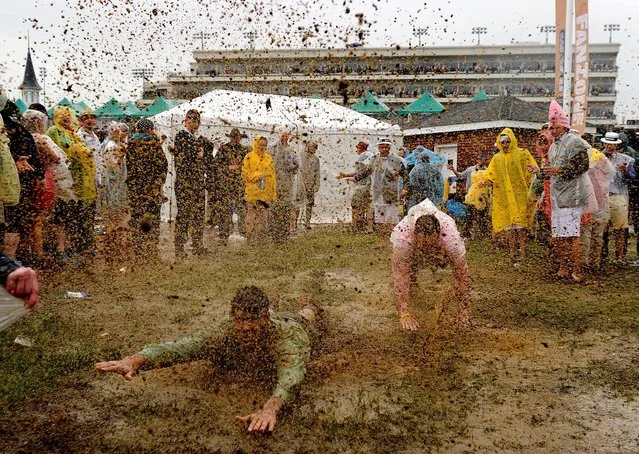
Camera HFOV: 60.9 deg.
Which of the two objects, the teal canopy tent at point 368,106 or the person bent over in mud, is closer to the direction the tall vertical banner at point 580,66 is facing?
the person bent over in mud

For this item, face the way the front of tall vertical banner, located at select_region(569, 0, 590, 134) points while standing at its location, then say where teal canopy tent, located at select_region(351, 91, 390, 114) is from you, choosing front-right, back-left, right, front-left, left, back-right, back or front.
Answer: back-right

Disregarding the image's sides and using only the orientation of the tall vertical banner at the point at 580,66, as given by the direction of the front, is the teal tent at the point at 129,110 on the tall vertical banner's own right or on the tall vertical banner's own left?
on the tall vertical banner's own right

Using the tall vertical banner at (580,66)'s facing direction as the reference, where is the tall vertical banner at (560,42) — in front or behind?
behind

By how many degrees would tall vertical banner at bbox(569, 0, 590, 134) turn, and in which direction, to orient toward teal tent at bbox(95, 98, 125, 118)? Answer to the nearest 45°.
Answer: approximately 90° to its right

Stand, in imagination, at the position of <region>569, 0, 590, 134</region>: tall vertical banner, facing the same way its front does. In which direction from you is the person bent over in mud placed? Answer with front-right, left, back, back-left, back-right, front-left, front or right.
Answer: front

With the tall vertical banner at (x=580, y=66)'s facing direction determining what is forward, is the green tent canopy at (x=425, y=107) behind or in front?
behind

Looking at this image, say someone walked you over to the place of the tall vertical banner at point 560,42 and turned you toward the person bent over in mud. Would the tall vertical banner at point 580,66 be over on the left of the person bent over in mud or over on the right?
left

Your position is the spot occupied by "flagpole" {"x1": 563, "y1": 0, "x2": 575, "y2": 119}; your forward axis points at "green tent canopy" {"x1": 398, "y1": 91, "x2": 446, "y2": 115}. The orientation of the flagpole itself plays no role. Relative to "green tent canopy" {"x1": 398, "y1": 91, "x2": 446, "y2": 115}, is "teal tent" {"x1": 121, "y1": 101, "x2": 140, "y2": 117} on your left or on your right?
left

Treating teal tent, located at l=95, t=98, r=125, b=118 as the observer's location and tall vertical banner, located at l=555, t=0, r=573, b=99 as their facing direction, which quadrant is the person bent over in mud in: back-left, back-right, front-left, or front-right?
front-right

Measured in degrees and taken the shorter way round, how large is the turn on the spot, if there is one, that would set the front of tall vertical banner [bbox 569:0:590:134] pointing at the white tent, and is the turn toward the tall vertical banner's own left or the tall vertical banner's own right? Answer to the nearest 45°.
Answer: approximately 90° to the tall vertical banner's own right

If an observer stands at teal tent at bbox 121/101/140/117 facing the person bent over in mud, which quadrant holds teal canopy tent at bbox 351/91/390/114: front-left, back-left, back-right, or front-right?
front-left

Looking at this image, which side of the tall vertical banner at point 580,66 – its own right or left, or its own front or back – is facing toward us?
front

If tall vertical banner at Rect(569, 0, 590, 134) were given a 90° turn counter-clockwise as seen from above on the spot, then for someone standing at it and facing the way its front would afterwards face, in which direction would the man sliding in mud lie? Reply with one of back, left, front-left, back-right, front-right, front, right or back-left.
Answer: right

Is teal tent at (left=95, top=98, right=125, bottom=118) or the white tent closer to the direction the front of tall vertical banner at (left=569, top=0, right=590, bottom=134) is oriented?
the white tent
